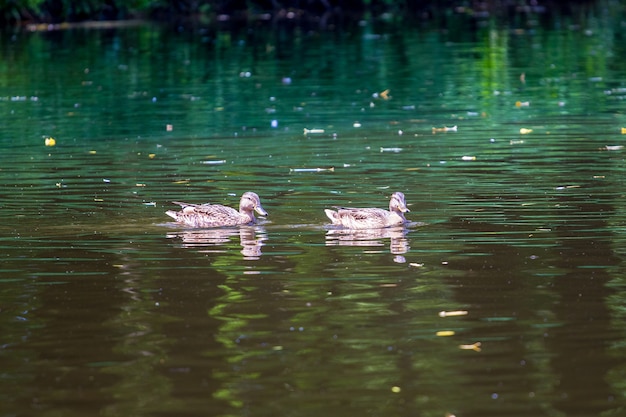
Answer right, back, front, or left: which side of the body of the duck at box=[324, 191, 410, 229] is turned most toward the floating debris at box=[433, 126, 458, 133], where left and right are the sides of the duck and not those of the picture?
left

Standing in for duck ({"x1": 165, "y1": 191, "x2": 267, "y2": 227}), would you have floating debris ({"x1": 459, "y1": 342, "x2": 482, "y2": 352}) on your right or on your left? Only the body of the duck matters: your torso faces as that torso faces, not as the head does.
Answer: on your right

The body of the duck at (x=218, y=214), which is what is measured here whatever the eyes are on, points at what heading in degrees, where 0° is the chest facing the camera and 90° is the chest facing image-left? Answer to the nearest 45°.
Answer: approximately 270°

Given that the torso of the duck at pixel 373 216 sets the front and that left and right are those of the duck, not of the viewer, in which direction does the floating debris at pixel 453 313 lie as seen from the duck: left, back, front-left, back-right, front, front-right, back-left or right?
right

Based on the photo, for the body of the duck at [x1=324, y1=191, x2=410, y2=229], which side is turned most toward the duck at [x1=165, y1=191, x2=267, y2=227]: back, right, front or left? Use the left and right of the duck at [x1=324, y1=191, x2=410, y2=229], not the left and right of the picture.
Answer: back

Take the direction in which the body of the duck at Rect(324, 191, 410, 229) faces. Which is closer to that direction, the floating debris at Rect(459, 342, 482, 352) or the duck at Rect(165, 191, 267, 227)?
the floating debris

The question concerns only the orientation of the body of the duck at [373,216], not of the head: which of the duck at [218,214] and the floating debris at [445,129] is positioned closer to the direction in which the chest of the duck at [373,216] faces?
the floating debris

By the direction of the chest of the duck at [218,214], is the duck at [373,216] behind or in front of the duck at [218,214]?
in front

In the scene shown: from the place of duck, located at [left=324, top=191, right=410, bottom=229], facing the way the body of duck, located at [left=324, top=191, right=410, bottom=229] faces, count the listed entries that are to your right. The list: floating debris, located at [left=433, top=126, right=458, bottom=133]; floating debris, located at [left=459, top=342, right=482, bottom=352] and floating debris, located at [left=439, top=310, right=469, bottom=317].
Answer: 2

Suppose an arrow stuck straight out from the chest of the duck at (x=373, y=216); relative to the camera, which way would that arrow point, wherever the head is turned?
to the viewer's right

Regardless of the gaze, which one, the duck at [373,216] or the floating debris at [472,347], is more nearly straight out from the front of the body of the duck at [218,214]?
the duck
